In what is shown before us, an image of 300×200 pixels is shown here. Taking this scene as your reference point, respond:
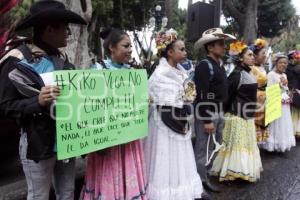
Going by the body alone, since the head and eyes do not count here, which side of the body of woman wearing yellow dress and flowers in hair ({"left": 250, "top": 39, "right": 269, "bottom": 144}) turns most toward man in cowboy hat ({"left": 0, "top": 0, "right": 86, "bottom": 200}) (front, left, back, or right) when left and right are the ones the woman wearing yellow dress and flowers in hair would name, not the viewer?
right

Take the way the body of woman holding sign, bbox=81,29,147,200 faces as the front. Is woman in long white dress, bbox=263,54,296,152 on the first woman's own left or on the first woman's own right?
on the first woman's own left

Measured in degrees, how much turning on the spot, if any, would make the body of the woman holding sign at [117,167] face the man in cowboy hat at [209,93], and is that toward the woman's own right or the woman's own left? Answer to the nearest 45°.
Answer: approximately 90° to the woman's own left
